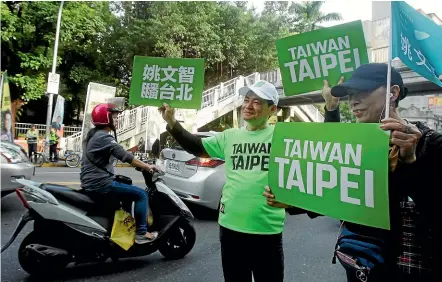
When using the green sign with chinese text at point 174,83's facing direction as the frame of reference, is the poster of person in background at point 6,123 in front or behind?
behind

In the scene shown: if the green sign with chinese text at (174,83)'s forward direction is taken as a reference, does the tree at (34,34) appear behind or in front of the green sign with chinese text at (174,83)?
behind

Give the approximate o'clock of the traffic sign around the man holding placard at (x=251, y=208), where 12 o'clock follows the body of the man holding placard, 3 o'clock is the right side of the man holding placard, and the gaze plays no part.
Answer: The traffic sign is roughly at 5 o'clock from the man holding placard.
